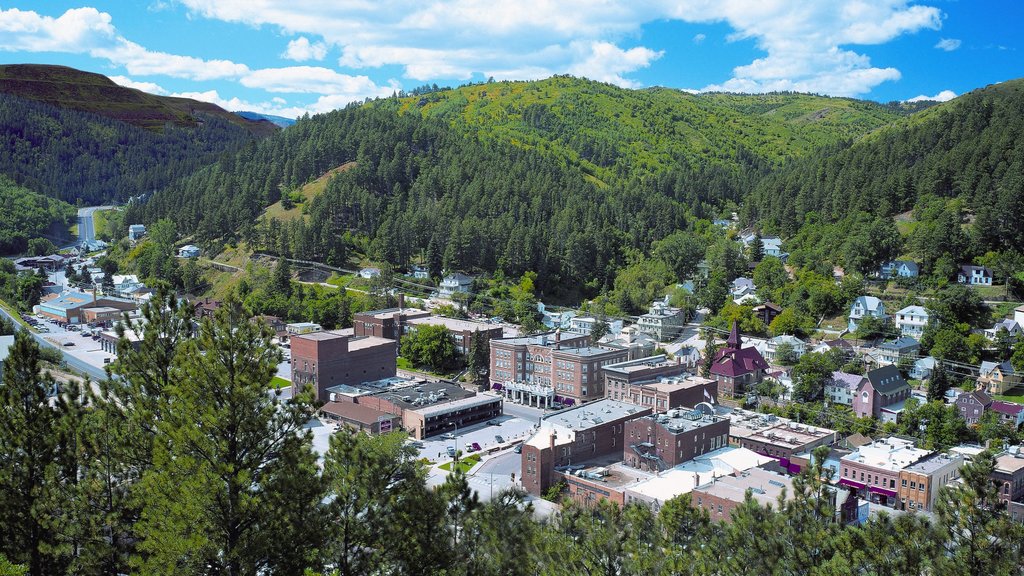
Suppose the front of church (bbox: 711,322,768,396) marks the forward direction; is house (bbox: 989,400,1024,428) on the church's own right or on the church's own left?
on the church's own left

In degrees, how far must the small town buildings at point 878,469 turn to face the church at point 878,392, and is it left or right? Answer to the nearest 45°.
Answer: approximately 135° to its right

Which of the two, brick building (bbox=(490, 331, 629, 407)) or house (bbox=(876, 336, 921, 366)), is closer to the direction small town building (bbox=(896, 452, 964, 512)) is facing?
the brick building

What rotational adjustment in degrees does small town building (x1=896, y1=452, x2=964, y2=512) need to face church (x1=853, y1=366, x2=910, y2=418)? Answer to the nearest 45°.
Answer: approximately 135° to its right

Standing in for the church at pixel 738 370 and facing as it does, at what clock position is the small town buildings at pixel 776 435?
The small town buildings is roughly at 10 o'clock from the church.

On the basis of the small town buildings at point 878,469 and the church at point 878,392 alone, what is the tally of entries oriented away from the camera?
0

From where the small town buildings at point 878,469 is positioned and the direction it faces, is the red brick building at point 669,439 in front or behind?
in front

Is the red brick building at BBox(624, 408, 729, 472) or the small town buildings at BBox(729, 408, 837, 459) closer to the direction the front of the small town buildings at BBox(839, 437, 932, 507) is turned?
the red brick building

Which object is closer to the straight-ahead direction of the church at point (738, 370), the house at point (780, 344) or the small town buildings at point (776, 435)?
the small town buildings

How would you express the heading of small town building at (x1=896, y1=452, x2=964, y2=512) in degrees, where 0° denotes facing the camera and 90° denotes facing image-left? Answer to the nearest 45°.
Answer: approximately 45°

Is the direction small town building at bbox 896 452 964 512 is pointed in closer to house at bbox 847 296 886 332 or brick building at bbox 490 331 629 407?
the brick building

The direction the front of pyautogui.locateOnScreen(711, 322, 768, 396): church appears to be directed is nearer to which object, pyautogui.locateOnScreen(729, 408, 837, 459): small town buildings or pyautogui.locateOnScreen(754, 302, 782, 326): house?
the small town buildings
